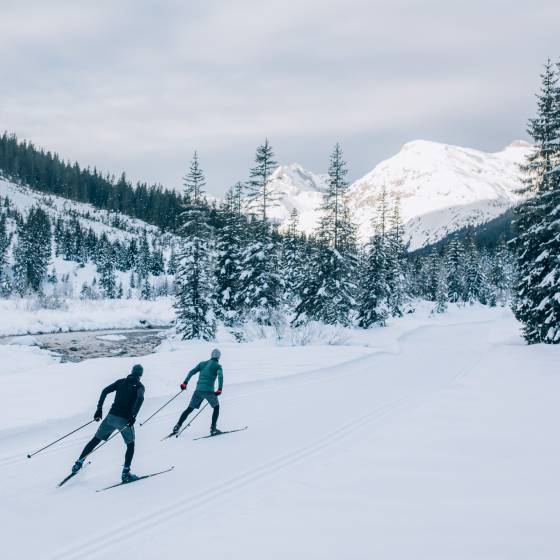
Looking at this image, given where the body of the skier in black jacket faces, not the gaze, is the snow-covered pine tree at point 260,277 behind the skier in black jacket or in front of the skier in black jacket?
in front

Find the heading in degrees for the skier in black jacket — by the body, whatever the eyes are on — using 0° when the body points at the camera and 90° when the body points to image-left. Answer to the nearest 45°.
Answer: approximately 225°

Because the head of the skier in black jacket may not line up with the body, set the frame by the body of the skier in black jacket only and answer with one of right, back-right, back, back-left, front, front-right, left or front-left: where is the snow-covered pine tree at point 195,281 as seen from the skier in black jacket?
front-left

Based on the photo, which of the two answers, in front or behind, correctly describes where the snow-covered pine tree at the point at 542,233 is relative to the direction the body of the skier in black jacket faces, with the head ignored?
in front

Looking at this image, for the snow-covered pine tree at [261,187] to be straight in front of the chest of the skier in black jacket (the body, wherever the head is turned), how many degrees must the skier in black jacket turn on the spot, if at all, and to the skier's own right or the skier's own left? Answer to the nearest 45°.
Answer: approximately 45° to the skier's own left
